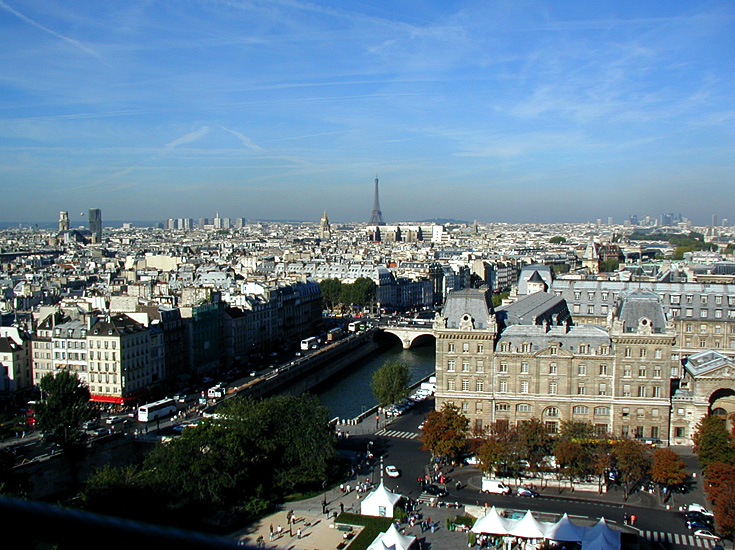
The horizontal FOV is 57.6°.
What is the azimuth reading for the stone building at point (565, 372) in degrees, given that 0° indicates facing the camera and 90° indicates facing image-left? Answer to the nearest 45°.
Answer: approximately 0°

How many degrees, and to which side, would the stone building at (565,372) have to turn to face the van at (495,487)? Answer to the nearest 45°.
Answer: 0° — it already faces it

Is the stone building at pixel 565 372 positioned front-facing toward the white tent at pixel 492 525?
yes

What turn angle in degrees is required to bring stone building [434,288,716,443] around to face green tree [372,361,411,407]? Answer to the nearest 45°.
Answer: approximately 90° to its right

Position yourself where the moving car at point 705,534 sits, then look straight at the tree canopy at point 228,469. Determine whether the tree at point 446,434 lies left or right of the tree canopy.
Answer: right

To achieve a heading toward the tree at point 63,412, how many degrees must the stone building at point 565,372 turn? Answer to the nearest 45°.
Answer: approximately 45° to its right

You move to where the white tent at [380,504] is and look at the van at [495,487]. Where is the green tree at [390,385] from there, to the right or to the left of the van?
left

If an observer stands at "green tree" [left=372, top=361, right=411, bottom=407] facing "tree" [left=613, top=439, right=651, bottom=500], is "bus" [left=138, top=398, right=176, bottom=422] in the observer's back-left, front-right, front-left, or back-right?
back-right

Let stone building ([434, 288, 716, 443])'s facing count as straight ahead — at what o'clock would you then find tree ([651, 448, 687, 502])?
The tree is roughly at 11 o'clock from the stone building.

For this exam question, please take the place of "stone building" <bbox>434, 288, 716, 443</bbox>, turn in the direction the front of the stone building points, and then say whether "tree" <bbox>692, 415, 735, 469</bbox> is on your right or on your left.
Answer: on your left
